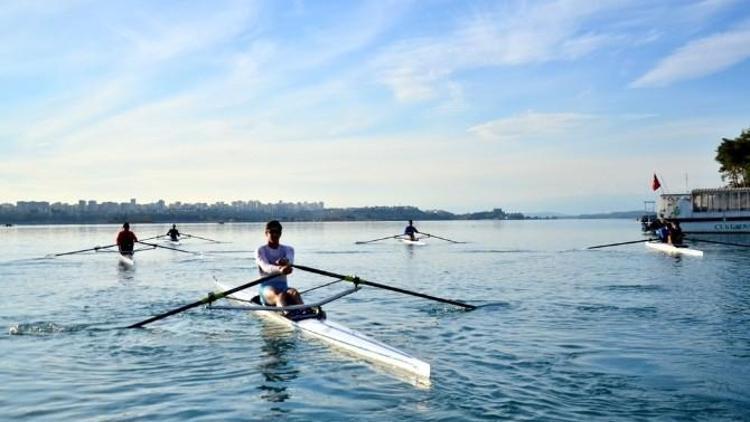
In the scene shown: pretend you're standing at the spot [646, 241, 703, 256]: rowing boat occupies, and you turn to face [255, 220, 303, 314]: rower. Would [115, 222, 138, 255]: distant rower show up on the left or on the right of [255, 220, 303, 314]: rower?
right

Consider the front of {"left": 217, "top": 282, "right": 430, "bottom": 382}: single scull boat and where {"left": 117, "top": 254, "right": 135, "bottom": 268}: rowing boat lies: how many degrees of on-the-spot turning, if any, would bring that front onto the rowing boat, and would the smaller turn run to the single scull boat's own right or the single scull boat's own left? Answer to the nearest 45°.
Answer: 0° — it already faces it

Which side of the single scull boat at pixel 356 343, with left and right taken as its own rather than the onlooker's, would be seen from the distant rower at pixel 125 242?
front

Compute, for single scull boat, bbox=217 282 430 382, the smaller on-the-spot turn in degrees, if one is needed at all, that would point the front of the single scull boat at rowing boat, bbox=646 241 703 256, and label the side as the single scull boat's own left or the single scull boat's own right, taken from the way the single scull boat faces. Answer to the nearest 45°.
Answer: approximately 90° to the single scull boat's own right

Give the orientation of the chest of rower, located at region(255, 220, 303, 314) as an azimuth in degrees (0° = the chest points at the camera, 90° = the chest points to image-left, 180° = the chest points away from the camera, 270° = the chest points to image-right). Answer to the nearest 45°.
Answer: approximately 315°

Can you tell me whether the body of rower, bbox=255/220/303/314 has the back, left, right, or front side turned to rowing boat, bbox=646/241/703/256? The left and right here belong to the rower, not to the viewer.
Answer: left

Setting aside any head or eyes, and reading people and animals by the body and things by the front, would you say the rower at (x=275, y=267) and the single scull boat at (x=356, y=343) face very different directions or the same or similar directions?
very different directions

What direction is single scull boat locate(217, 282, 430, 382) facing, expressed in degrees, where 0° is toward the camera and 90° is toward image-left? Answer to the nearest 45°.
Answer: approximately 135°
